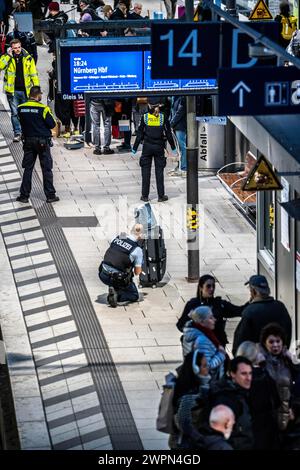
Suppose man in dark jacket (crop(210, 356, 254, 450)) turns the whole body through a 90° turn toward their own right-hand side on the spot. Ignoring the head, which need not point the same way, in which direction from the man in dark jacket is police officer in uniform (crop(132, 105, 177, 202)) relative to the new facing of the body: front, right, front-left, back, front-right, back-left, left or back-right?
back-right

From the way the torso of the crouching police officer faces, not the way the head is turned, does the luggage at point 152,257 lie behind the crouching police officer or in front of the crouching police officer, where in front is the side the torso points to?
in front

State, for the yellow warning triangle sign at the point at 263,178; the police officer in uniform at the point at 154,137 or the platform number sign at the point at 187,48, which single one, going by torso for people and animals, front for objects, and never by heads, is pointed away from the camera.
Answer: the police officer in uniform

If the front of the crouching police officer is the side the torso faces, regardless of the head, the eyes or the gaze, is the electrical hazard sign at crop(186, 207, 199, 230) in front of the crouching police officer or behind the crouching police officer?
in front

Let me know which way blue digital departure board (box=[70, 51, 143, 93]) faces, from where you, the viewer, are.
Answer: facing the viewer

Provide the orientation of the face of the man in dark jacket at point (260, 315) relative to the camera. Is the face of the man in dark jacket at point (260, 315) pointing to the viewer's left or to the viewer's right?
to the viewer's left

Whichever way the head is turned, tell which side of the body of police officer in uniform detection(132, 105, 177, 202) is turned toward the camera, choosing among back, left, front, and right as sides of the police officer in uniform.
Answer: back

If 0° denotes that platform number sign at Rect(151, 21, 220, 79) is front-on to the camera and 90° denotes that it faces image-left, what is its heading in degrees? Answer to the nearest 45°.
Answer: approximately 0°

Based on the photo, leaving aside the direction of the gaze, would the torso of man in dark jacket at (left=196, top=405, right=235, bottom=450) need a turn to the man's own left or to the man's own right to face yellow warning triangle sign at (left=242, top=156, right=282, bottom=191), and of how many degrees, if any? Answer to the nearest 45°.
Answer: approximately 45° to the man's own left

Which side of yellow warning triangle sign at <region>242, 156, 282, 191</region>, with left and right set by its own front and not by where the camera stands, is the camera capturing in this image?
front

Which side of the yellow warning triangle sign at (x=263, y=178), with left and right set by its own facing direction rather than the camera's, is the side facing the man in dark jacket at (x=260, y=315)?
front

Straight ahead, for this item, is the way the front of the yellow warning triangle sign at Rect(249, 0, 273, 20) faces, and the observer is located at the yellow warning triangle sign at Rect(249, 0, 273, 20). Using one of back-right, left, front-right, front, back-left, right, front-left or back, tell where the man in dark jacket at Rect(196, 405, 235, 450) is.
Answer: front
